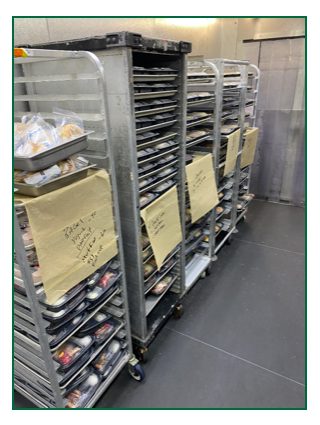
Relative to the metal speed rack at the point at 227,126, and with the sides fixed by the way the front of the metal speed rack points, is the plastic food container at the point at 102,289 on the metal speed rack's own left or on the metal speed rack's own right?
on the metal speed rack's own right

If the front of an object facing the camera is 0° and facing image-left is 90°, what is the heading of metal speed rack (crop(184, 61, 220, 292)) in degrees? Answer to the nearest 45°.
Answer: approximately 315°

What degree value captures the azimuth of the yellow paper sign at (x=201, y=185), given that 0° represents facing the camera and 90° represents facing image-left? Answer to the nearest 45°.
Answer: approximately 315°

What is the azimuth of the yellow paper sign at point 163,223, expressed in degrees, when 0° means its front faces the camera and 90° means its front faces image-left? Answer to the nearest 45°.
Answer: approximately 315°

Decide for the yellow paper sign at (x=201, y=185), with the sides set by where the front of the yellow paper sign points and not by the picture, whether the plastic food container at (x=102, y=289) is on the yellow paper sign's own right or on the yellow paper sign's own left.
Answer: on the yellow paper sign's own right

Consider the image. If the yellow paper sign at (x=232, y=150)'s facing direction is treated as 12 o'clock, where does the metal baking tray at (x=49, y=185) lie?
The metal baking tray is roughly at 2 o'clock from the yellow paper sign.
